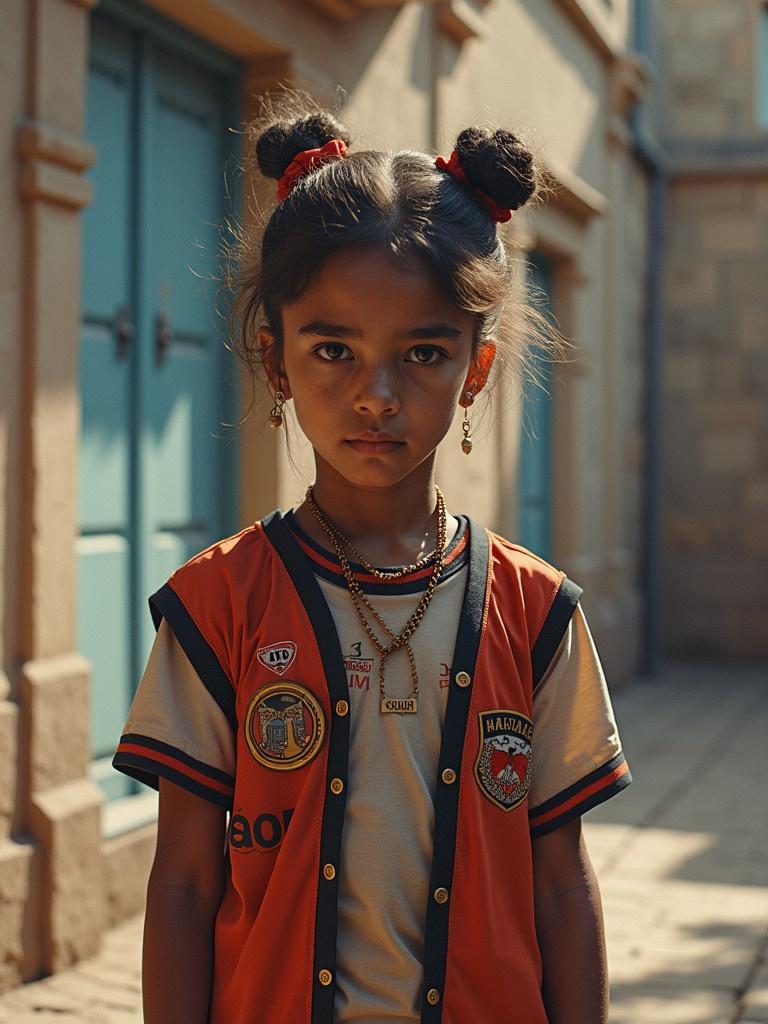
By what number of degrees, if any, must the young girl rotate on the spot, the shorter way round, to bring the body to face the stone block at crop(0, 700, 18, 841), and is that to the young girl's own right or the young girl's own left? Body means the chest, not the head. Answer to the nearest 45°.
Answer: approximately 135° to the young girl's own right

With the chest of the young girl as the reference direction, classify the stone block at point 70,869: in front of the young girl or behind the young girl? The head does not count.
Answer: behind

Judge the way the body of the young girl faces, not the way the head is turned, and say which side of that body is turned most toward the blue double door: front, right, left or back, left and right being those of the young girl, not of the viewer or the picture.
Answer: back

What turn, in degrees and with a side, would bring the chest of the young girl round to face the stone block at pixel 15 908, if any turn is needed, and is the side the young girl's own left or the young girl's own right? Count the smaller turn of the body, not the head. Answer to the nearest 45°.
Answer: approximately 135° to the young girl's own right

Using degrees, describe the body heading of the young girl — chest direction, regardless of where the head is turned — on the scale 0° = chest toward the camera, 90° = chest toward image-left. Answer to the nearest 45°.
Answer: approximately 0°
